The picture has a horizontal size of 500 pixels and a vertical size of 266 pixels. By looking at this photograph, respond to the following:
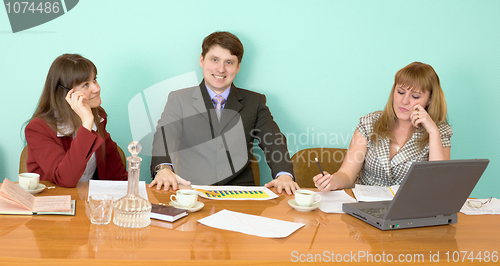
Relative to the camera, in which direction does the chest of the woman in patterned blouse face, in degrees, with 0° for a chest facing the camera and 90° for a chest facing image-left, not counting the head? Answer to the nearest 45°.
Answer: approximately 45°

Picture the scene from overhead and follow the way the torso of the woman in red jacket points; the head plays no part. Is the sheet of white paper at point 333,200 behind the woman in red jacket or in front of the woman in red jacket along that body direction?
in front

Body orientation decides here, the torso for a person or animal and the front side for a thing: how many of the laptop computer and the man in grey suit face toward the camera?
1

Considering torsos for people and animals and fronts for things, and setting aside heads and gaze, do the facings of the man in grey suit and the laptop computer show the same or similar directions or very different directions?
very different directions

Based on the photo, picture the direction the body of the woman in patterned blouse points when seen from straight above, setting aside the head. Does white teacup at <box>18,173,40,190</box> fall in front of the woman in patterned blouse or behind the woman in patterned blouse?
in front

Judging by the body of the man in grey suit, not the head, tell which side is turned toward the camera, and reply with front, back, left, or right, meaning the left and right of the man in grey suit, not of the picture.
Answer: front

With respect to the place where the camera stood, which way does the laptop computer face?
facing away from the viewer and to the left of the viewer

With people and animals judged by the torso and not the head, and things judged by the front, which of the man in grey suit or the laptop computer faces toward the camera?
the man in grey suit

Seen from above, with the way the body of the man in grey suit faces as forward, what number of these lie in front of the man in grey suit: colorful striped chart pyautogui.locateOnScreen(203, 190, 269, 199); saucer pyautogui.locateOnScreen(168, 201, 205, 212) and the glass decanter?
3

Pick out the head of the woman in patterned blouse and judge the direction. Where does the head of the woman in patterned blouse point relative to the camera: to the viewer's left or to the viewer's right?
to the viewer's left

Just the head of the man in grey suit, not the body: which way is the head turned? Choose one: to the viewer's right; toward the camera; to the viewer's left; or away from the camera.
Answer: toward the camera

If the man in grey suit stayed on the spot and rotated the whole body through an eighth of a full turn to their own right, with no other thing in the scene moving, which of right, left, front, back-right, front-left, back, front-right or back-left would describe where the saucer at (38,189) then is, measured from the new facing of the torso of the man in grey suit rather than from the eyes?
front

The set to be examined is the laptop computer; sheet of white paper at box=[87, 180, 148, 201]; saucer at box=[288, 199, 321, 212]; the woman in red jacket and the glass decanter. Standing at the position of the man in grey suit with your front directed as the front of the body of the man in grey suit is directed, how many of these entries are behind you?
0

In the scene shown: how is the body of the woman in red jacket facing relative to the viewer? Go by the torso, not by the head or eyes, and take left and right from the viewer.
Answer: facing the viewer and to the right of the viewer
